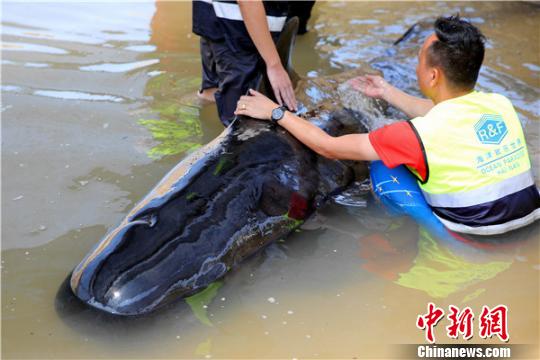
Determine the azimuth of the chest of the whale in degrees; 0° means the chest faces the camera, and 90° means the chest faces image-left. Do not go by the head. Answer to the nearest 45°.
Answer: approximately 45°

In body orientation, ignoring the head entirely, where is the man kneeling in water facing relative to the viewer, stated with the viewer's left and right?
facing away from the viewer and to the left of the viewer

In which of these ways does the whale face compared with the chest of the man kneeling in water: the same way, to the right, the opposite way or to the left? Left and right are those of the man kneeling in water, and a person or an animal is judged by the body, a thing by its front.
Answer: to the left

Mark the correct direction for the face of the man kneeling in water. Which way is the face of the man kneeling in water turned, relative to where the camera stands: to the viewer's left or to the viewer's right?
to the viewer's left

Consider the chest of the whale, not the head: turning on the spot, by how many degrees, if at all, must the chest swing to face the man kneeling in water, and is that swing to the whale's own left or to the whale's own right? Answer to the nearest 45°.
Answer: approximately 135° to the whale's own left

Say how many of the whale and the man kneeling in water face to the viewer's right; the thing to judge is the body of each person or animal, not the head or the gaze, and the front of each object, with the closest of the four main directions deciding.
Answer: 0
